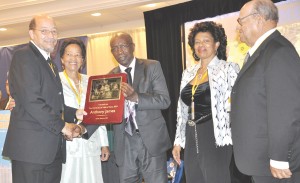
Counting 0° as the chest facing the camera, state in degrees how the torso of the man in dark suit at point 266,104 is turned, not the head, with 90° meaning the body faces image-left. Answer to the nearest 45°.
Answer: approximately 90°

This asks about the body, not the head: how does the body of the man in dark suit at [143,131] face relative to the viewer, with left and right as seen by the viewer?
facing the viewer and to the left of the viewer

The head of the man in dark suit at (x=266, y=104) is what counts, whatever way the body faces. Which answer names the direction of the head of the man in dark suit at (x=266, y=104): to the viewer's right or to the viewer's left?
to the viewer's left

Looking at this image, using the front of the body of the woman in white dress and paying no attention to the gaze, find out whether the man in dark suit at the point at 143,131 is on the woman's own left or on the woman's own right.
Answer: on the woman's own left

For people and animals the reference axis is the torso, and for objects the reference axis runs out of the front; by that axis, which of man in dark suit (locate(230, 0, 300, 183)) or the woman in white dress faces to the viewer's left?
the man in dark suit

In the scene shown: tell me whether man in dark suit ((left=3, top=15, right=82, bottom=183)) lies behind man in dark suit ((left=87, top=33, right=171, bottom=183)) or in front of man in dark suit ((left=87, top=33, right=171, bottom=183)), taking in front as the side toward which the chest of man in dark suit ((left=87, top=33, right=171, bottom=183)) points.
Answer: in front

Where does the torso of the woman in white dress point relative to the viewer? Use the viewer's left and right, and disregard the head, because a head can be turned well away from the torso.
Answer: facing the viewer

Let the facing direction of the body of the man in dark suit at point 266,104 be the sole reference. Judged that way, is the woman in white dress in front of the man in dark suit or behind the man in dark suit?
in front

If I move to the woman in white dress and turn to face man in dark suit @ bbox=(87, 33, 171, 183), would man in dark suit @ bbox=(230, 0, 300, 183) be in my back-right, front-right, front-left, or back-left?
front-right

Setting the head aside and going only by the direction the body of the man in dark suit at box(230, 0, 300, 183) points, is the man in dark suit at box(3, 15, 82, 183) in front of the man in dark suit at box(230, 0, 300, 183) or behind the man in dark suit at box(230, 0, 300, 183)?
in front

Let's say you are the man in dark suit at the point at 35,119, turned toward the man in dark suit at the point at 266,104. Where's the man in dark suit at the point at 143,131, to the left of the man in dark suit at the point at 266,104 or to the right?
left

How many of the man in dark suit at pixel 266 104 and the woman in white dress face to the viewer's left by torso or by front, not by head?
1
